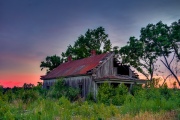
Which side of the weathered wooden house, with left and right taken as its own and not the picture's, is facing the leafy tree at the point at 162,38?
left

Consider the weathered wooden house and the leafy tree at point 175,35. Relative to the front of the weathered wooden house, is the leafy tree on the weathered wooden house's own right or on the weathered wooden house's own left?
on the weathered wooden house's own left

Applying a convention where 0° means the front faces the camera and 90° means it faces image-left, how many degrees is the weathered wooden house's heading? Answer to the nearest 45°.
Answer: approximately 315°
